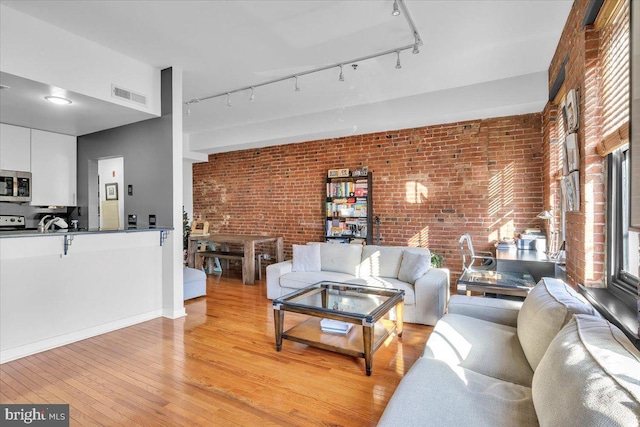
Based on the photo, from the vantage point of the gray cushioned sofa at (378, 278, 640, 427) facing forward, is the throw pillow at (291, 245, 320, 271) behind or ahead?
ahead

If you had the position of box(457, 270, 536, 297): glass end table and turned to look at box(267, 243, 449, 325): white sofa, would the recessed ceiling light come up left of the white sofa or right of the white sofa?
left

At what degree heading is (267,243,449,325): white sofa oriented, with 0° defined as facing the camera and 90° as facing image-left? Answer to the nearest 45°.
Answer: approximately 45°

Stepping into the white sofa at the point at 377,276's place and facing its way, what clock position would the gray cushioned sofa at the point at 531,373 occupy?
The gray cushioned sofa is roughly at 10 o'clock from the white sofa.

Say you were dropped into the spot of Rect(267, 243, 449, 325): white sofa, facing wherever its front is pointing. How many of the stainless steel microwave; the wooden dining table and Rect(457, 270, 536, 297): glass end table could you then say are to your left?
1

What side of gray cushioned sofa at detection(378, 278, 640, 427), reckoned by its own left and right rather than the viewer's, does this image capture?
left

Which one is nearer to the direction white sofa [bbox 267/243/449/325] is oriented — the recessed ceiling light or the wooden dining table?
the recessed ceiling light

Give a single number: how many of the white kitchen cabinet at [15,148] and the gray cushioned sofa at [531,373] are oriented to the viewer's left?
1

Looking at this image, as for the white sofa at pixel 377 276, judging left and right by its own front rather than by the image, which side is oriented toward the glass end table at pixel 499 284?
left

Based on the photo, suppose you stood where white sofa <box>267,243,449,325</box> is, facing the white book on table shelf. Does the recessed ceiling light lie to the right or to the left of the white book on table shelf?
right

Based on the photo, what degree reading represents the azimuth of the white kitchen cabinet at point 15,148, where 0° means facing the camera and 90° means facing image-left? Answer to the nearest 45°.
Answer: approximately 315°
